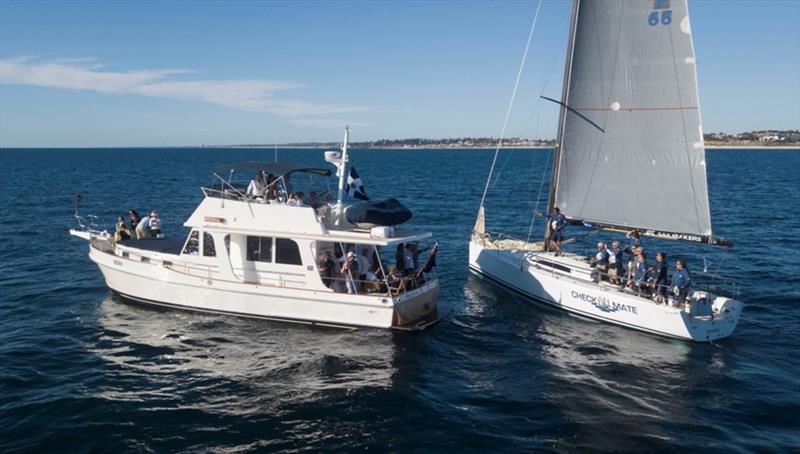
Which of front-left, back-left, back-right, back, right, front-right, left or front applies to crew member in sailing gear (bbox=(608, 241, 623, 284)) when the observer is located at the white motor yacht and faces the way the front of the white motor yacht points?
back-right

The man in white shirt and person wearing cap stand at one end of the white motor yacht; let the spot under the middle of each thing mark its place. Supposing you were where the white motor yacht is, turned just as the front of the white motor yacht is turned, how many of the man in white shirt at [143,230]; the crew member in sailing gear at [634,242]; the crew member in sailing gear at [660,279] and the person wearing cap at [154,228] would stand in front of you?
2

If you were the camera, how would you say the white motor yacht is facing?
facing away from the viewer and to the left of the viewer

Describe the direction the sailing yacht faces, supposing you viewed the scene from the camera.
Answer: facing away from the viewer and to the left of the viewer

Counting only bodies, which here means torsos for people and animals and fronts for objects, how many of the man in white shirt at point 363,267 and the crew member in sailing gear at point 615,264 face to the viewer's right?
1

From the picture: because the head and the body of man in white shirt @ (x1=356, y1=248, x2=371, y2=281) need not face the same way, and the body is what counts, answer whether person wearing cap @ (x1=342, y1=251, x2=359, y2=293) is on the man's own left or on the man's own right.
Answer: on the man's own right

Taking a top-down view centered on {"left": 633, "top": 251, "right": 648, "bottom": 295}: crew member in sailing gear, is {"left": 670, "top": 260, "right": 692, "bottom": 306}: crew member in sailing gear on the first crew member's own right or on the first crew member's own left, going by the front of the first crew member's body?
on the first crew member's own left

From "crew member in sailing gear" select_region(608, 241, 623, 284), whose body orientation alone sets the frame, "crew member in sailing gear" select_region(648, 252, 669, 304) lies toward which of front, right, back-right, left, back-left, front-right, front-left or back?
left

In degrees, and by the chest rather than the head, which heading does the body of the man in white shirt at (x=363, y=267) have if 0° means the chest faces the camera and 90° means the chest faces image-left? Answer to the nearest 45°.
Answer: approximately 270°

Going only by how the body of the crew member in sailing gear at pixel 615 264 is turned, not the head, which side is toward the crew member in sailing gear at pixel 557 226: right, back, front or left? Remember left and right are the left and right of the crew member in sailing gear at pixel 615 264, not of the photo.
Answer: right

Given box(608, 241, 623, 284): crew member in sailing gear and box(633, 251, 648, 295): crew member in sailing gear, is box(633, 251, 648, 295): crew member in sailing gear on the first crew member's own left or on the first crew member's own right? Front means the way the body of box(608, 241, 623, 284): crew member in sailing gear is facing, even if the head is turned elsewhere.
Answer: on the first crew member's own left
